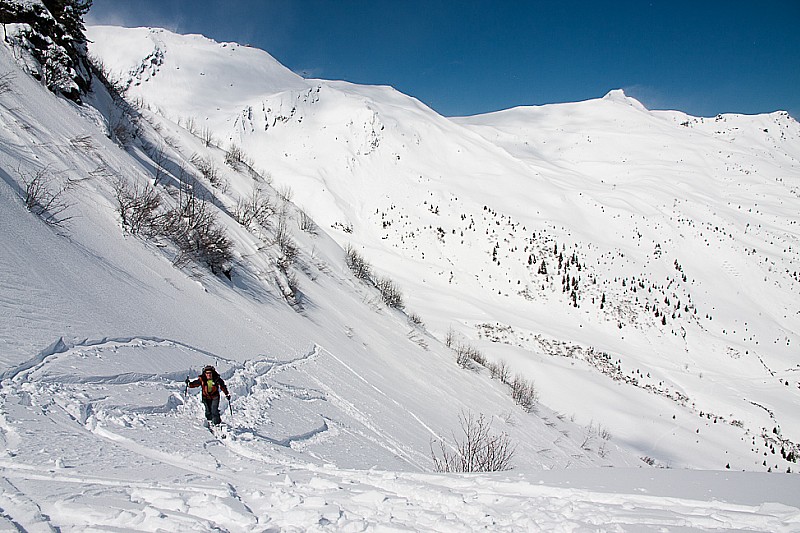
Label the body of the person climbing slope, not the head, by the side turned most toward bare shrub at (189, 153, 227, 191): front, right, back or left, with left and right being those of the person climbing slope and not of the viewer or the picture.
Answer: back

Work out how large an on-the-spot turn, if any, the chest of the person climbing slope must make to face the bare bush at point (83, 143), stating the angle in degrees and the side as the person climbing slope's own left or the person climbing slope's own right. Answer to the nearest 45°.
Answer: approximately 135° to the person climbing slope's own right

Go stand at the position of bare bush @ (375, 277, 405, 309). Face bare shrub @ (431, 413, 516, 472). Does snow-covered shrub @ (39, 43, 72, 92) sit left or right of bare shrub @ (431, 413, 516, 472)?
right

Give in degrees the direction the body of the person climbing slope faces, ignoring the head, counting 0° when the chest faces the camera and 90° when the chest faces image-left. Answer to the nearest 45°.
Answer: approximately 0°

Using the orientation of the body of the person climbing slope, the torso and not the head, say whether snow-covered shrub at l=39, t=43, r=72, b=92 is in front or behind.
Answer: behind

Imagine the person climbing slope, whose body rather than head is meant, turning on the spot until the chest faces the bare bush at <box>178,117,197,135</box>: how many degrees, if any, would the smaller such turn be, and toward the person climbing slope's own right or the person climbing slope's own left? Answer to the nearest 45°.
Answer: approximately 180°

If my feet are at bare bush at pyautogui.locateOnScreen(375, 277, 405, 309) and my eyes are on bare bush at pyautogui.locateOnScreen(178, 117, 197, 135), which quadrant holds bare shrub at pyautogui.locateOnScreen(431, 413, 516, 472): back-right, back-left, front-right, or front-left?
back-left

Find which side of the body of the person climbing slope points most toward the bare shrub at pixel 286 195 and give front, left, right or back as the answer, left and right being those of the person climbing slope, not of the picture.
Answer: back

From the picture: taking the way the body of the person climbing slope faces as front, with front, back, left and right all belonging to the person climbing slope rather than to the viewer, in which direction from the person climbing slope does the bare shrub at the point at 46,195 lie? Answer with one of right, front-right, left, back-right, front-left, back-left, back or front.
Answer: back-right

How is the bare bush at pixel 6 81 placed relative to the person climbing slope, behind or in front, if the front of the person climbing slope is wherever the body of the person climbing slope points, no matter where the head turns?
behind
